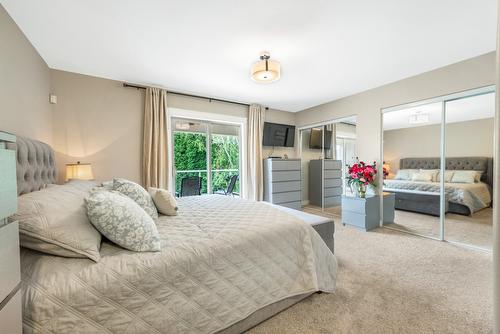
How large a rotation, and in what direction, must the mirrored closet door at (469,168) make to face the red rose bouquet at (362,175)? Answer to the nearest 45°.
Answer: approximately 45° to its right

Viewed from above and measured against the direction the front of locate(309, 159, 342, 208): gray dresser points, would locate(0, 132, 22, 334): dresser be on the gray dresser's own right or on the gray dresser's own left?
on the gray dresser's own right

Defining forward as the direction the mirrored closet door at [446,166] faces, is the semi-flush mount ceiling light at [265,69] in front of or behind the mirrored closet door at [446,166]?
in front

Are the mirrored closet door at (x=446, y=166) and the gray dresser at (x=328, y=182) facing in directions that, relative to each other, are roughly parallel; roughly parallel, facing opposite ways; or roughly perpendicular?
roughly perpendicular

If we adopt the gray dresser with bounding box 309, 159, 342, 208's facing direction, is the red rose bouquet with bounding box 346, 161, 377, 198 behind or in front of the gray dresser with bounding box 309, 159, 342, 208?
in front

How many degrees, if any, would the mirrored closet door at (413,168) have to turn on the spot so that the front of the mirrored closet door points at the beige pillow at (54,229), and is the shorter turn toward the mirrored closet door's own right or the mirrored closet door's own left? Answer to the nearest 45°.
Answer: approximately 45° to the mirrored closet door's own left

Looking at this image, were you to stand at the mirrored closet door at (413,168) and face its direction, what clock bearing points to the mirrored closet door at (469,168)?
the mirrored closet door at (469,168) is roughly at 8 o'clock from the mirrored closet door at (413,168).

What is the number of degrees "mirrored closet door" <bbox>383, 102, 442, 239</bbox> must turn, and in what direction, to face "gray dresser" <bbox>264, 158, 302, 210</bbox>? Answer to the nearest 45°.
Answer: approximately 45° to its right

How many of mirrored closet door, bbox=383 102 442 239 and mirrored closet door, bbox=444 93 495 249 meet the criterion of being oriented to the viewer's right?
0

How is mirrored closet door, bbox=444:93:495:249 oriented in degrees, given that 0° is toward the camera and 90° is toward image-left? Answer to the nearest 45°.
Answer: approximately 45°

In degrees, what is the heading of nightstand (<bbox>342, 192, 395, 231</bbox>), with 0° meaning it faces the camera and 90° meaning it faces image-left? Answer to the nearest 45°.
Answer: approximately 45°
